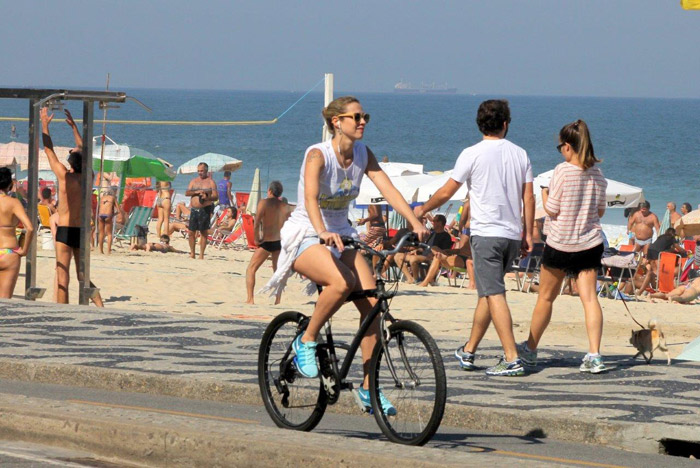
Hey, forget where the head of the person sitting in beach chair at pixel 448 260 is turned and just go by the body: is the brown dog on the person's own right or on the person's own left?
on the person's own left

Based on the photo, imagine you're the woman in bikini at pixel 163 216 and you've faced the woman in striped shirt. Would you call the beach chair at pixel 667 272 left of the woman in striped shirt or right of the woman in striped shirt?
left

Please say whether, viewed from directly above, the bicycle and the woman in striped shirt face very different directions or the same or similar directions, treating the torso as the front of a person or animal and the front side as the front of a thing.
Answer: very different directions

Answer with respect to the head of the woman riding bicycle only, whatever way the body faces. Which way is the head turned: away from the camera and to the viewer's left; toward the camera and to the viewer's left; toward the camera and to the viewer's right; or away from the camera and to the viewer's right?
toward the camera and to the viewer's right

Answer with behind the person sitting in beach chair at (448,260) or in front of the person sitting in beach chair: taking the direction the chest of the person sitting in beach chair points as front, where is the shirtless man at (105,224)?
in front
